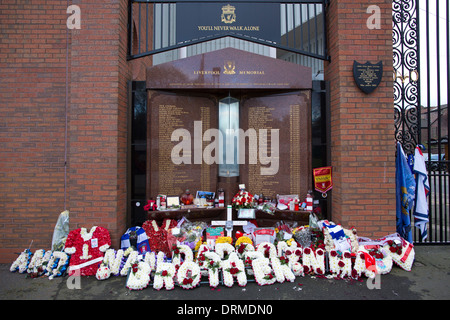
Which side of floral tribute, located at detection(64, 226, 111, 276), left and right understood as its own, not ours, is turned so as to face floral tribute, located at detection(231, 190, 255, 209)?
left

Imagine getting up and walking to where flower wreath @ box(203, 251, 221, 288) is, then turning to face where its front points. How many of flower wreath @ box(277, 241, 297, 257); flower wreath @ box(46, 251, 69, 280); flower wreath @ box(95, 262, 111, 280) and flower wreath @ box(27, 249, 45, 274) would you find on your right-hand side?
3

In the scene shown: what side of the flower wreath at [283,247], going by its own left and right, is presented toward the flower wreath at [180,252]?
right

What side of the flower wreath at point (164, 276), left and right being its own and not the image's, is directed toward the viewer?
front

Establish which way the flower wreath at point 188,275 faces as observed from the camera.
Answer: facing the viewer

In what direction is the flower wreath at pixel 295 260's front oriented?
toward the camera

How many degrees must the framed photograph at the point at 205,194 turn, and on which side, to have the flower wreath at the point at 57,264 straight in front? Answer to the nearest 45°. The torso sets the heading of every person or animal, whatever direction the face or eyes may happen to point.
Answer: approximately 45° to its right
